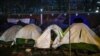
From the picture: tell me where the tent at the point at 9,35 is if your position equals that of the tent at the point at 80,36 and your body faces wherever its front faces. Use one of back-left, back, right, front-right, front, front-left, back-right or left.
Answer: right

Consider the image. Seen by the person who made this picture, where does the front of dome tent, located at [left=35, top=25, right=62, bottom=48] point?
facing the viewer and to the right of the viewer

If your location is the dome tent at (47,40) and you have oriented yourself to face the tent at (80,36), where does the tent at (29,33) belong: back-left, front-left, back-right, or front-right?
back-left

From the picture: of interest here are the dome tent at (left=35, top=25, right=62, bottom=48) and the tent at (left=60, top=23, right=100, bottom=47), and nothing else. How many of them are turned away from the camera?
0

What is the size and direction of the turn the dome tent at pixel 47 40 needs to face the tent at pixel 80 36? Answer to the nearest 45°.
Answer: approximately 45° to its left

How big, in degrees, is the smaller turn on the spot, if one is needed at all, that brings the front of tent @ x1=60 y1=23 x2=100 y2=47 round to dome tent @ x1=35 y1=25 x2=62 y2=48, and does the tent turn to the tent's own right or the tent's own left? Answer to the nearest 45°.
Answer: approximately 90° to the tent's own right

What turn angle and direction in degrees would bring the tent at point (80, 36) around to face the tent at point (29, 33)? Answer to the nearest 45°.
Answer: approximately 90° to its right

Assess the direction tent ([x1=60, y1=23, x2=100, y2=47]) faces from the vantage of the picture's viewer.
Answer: facing the viewer
